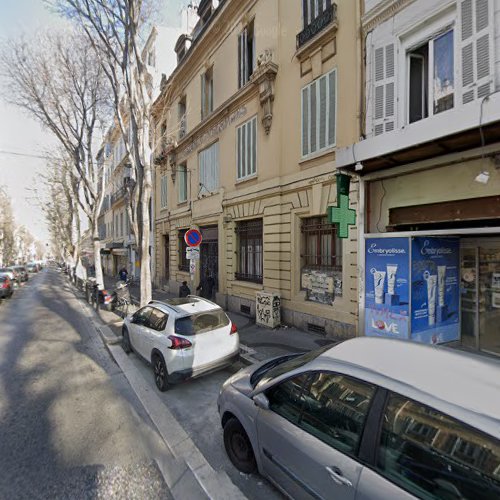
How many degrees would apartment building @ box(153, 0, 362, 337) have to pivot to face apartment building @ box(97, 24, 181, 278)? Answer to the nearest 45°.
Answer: approximately 90° to its right

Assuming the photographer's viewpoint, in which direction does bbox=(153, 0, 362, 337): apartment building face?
facing the viewer and to the left of the viewer

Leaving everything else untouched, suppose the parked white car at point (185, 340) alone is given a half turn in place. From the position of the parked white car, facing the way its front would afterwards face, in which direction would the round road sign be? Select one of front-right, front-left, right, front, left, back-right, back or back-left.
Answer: back-left

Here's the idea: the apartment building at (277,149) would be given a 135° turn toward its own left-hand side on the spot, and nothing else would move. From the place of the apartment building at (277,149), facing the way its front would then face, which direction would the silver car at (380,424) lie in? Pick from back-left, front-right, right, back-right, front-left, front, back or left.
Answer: right

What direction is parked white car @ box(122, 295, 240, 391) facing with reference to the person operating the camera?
facing away from the viewer and to the left of the viewer

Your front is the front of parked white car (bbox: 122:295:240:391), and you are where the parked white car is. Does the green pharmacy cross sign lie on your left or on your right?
on your right

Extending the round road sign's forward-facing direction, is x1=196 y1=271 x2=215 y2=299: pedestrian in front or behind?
behind

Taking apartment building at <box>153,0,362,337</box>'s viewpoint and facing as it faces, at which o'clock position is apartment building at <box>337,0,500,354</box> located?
apartment building at <box>337,0,500,354</box> is roughly at 9 o'clock from apartment building at <box>153,0,362,337</box>.

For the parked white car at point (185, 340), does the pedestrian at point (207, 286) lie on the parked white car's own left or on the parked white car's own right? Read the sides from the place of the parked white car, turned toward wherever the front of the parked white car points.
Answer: on the parked white car's own right

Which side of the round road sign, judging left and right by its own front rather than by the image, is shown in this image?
front

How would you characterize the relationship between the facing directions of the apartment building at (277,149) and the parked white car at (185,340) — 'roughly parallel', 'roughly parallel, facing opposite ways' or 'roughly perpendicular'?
roughly perpendicular

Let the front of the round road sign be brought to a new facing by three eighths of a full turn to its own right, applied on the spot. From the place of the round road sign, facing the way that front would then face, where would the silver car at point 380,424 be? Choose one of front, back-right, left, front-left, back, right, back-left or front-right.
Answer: back-left

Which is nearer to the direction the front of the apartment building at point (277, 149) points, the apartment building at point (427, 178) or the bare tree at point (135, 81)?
the bare tree

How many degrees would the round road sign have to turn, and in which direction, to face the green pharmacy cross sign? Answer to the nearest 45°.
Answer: approximately 45° to its left
